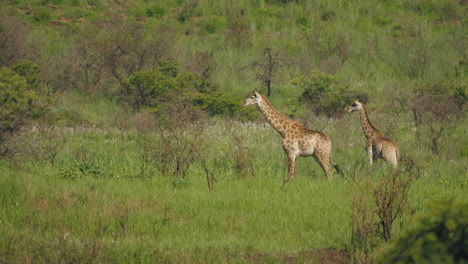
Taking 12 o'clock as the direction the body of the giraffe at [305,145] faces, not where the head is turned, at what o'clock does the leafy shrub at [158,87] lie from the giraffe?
The leafy shrub is roughly at 2 o'clock from the giraffe.

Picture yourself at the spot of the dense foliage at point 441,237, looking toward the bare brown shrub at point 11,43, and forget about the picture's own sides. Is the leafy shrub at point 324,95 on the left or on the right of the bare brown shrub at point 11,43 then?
right

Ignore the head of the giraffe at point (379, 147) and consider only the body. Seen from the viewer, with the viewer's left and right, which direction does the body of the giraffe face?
facing to the left of the viewer

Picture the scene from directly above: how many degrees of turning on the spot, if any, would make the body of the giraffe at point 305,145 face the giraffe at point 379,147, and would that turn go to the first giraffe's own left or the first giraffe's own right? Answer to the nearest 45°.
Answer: approximately 135° to the first giraffe's own right

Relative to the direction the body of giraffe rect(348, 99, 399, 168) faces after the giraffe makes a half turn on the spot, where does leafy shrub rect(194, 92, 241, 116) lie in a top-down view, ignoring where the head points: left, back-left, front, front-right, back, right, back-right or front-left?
back-left

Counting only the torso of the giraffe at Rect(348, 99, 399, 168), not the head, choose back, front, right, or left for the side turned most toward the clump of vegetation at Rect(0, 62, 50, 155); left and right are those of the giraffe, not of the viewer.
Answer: front

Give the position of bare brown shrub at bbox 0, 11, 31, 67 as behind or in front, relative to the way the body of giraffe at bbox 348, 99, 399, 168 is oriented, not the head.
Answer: in front

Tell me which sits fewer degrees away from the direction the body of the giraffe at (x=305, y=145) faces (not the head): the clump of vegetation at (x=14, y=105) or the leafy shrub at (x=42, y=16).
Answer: the clump of vegetation

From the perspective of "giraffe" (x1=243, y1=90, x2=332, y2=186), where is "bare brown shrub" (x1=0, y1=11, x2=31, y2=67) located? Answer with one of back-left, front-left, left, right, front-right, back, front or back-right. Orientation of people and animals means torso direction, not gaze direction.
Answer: front-right

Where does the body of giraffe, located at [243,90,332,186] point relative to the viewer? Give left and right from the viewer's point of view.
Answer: facing to the left of the viewer
